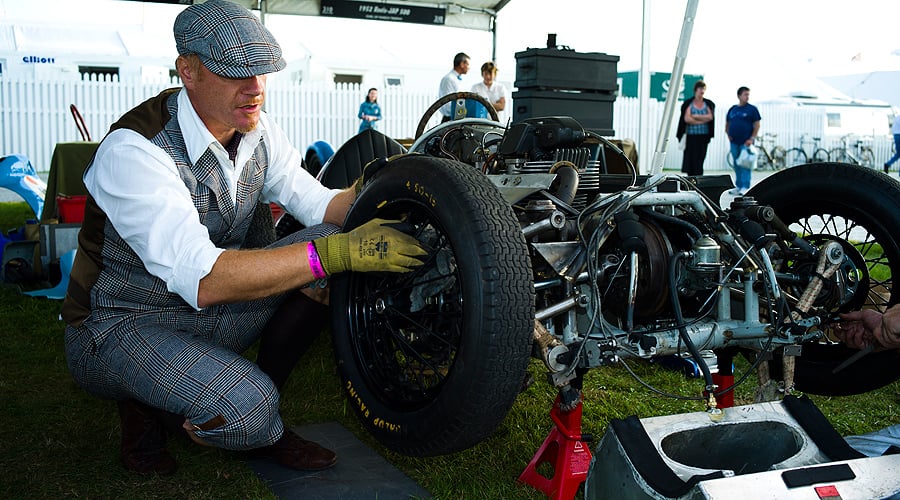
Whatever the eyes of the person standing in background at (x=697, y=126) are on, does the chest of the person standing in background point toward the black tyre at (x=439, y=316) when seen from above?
yes

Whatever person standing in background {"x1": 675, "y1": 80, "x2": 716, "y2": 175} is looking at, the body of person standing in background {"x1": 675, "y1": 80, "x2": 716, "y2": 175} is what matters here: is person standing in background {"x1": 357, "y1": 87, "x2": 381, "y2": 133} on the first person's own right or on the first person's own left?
on the first person's own right

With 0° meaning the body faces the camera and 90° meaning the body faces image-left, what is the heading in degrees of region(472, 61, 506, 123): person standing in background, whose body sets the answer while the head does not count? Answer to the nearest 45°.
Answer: approximately 0°

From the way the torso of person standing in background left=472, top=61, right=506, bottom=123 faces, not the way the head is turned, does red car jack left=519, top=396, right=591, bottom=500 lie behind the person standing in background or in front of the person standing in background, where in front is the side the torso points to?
in front

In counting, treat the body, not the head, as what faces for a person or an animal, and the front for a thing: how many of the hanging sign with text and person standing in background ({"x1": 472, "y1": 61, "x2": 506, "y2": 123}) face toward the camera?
2
